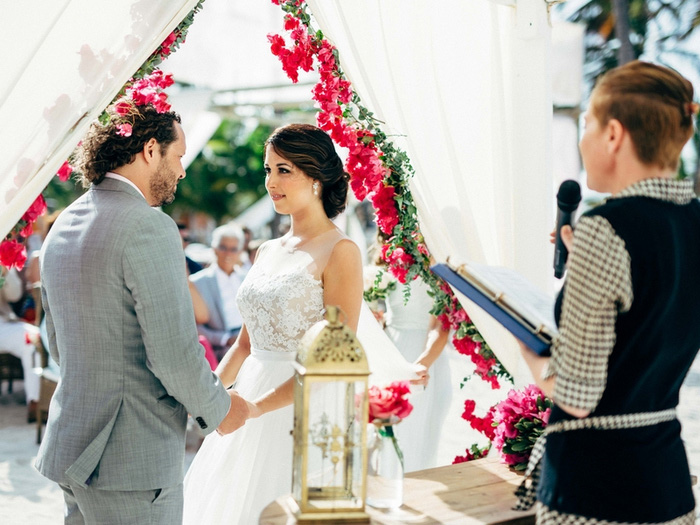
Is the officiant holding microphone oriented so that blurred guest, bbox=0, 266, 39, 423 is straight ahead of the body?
yes

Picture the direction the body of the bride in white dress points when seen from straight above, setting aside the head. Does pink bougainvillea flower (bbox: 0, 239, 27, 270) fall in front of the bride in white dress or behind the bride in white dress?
in front

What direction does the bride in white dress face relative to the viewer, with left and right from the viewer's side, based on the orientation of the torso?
facing the viewer and to the left of the viewer

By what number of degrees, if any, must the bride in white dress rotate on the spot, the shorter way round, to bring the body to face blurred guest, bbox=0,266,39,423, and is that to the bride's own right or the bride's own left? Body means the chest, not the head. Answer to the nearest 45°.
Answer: approximately 90° to the bride's own right

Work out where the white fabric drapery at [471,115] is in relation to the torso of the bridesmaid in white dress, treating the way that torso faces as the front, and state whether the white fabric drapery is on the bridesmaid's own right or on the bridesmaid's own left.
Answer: on the bridesmaid's own left

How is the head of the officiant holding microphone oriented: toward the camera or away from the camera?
away from the camera

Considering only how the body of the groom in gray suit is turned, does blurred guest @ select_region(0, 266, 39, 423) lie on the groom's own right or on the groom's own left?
on the groom's own left

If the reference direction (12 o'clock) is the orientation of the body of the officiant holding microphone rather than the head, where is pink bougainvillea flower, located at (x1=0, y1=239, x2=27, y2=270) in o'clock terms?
The pink bougainvillea flower is roughly at 11 o'clock from the officiant holding microphone.

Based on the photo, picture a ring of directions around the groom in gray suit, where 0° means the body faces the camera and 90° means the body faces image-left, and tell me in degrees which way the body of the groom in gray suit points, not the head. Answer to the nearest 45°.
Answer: approximately 225°

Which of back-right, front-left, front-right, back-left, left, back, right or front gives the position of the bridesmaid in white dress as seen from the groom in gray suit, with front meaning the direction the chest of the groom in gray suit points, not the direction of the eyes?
front

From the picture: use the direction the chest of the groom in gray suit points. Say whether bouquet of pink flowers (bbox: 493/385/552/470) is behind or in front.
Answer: in front

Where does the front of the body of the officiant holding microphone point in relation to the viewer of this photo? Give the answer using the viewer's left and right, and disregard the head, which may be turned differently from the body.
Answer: facing away from the viewer and to the left of the viewer

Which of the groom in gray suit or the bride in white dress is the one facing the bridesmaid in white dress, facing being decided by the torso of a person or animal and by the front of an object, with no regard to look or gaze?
the groom in gray suit

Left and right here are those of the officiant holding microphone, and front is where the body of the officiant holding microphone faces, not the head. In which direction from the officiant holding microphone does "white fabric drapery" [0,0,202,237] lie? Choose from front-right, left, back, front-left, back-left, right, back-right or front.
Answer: front-left

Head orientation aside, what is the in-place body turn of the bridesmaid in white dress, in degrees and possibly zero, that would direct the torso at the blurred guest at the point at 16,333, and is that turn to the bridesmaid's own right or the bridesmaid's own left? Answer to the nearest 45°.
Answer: approximately 90° to the bridesmaid's own right

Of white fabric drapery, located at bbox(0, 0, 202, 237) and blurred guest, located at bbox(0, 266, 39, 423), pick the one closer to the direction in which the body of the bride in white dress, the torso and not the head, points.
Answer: the white fabric drapery

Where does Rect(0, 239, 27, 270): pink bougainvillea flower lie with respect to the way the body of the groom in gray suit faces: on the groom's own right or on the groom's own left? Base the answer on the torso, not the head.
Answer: on the groom's own left
